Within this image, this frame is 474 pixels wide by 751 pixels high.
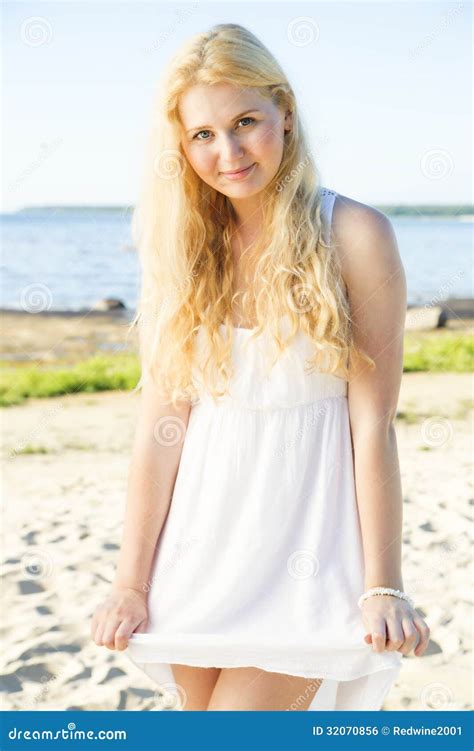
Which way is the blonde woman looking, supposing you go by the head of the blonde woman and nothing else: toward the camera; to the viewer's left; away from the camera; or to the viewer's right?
toward the camera

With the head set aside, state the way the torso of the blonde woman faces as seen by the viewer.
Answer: toward the camera
